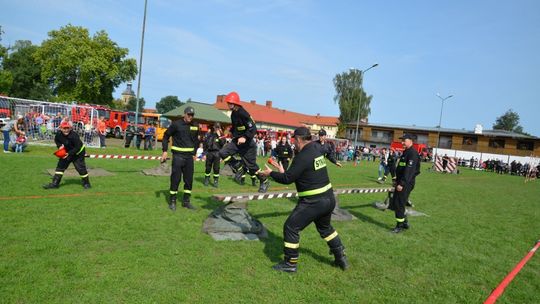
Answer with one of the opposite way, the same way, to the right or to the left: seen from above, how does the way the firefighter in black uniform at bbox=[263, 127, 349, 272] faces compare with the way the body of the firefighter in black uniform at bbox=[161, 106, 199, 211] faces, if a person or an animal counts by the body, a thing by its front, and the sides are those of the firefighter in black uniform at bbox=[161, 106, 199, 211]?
the opposite way

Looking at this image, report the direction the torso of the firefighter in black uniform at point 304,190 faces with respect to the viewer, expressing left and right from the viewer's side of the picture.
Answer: facing away from the viewer and to the left of the viewer

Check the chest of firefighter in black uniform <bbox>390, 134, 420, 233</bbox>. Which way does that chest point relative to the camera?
to the viewer's left

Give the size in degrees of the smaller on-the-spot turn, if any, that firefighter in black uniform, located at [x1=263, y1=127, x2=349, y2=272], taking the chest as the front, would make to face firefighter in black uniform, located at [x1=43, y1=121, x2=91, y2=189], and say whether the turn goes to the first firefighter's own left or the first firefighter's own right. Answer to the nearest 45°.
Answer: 0° — they already face them

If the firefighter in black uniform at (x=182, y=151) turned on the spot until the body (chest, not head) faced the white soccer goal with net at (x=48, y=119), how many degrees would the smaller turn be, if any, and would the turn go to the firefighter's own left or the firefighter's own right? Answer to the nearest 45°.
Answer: approximately 180°

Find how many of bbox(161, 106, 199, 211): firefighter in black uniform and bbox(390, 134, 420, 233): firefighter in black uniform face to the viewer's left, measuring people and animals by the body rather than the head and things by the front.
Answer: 1

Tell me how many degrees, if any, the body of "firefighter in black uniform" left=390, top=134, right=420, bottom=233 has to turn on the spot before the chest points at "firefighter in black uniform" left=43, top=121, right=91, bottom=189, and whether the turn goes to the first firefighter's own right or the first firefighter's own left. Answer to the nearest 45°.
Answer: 0° — they already face them

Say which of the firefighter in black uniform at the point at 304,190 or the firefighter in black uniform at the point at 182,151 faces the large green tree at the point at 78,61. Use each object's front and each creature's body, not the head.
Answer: the firefighter in black uniform at the point at 304,190

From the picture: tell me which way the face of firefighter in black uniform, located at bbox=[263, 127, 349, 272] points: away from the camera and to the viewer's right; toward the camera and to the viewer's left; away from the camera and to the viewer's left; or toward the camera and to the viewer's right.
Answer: away from the camera and to the viewer's left
